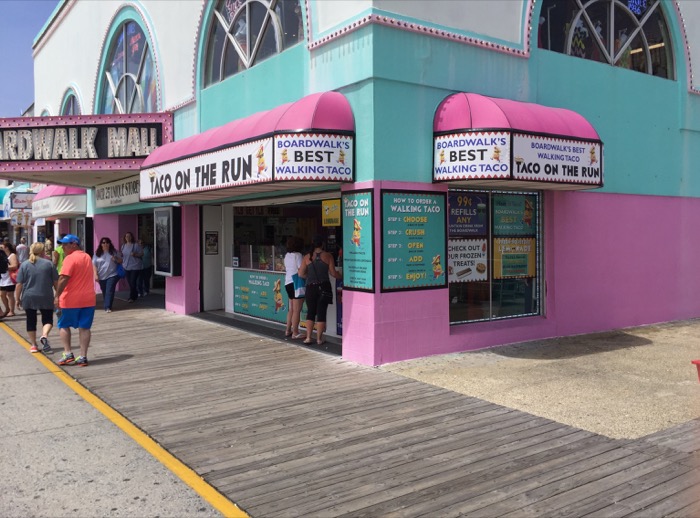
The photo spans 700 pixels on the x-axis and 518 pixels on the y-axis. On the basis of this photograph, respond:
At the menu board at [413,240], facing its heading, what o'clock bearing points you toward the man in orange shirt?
The man in orange shirt is roughly at 4 o'clock from the menu board.

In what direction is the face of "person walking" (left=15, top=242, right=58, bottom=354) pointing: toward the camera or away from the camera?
away from the camera

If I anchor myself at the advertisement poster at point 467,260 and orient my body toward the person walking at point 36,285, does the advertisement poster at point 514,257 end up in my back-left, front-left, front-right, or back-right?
back-right

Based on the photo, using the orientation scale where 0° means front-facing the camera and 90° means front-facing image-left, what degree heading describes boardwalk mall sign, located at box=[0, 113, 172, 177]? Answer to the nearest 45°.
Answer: approximately 45°

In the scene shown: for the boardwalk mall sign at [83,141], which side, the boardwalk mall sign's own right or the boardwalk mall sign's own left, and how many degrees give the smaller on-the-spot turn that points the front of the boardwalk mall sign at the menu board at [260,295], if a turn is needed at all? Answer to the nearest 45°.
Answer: approximately 90° to the boardwalk mall sign's own left

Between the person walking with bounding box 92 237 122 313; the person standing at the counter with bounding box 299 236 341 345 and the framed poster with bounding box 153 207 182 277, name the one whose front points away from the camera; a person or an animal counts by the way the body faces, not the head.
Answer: the person standing at the counter with bounding box 299 236 341 345

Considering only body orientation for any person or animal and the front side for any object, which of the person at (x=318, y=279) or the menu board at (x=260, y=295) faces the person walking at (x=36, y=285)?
the menu board

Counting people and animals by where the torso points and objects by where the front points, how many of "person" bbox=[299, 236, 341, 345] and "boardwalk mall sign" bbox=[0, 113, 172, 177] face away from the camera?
1

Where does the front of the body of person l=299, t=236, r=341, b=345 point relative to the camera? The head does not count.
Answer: away from the camera

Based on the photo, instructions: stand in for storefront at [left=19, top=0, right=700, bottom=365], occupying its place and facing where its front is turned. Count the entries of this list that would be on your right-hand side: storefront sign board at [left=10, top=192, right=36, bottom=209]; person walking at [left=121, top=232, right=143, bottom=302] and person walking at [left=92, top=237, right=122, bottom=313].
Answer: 3

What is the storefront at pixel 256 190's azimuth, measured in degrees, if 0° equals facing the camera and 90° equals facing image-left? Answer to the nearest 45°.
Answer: approximately 45°

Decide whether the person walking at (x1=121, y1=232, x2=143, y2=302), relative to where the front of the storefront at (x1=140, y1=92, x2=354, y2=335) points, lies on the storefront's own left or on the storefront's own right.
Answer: on the storefront's own right

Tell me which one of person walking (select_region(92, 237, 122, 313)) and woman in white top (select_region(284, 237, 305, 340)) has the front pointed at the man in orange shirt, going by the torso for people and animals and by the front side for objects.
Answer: the person walking
